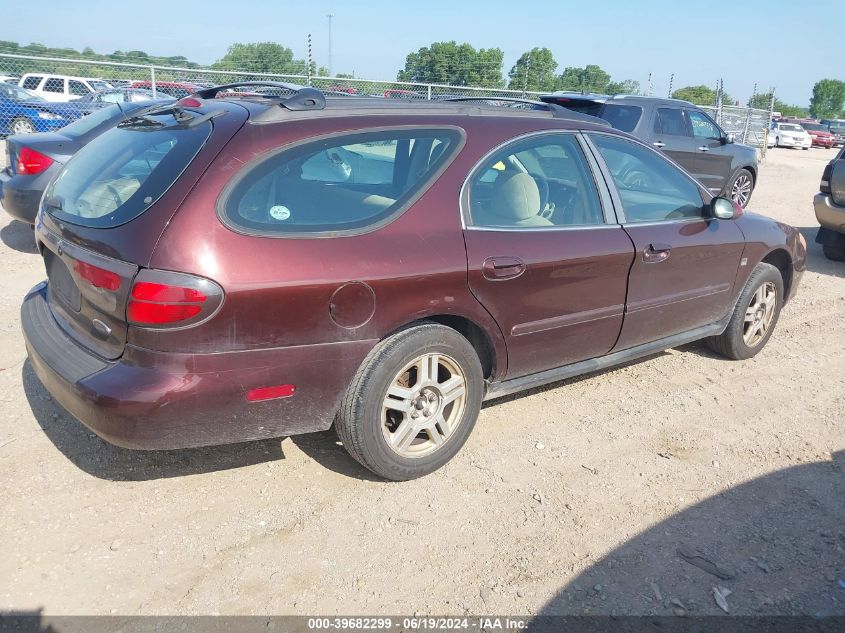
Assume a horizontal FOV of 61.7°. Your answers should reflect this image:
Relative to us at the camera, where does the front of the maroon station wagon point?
facing away from the viewer and to the right of the viewer

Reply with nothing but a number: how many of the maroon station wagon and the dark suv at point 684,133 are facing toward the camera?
0

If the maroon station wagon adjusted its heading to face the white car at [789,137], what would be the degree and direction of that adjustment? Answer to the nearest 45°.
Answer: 0° — it already faces it

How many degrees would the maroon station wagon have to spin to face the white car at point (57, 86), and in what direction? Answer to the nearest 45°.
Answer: approximately 90° to its left

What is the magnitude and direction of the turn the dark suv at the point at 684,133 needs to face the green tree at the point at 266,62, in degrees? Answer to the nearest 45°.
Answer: approximately 90° to its left

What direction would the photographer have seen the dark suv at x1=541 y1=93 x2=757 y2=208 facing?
facing away from the viewer and to the right of the viewer

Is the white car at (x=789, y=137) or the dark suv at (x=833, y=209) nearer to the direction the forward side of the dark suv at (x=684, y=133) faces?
the white car

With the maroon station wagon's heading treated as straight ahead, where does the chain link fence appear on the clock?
The chain link fence is roughly at 10 o'clock from the maroon station wagon.
